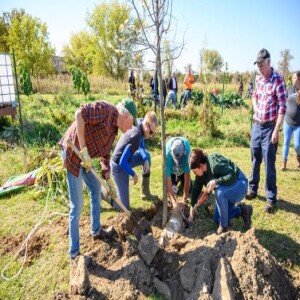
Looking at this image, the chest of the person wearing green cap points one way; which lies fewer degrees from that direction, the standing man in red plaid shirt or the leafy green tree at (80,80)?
the standing man in red plaid shirt

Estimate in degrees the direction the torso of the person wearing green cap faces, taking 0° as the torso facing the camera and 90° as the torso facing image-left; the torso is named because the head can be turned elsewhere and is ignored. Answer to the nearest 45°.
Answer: approximately 270°

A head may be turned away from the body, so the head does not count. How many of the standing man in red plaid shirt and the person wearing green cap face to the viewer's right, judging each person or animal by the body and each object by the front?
1

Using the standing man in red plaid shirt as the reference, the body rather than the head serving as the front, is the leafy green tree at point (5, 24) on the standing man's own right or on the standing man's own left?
on the standing man's own right

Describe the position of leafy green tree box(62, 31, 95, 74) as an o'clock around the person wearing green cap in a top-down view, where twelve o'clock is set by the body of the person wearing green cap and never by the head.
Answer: The leafy green tree is roughly at 9 o'clock from the person wearing green cap.

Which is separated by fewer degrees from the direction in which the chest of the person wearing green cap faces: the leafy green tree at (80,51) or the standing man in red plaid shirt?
the standing man in red plaid shirt

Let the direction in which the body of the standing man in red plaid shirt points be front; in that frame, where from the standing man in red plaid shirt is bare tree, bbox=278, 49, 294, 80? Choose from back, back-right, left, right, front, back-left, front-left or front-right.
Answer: back-right

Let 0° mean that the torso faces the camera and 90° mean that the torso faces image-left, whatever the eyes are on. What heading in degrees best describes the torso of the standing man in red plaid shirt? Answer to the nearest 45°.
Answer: approximately 45°

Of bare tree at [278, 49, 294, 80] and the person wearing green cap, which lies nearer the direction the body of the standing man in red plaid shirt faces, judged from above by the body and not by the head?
the person wearing green cap

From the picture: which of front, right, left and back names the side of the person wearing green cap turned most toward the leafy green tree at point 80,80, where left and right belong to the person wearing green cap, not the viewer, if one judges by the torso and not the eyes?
left
